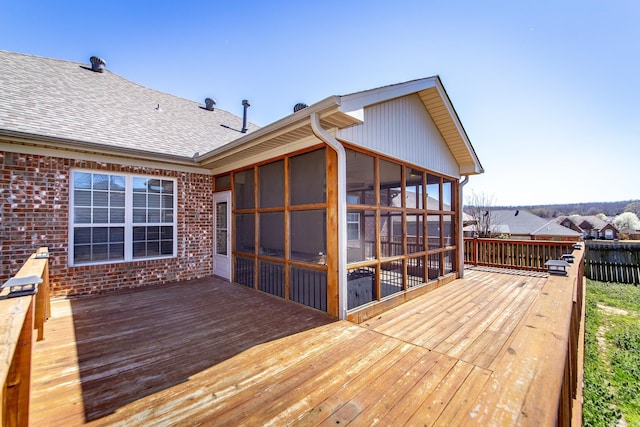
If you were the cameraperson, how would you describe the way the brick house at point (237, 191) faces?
facing away from the viewer and to the left of the viewer

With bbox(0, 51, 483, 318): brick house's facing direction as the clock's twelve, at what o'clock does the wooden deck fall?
The wooden deck is roughly at 7 o'clock from the brick house.

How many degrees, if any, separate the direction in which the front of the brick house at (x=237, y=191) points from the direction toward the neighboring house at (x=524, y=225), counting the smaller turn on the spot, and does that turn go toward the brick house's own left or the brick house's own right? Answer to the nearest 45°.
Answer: approximately 90° to the brick house's own right
